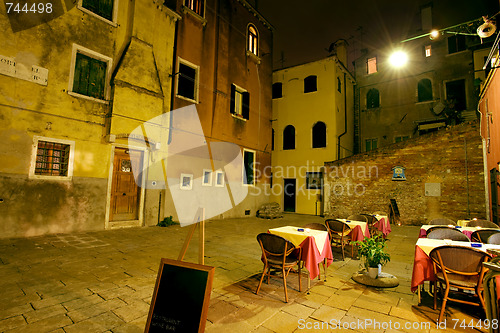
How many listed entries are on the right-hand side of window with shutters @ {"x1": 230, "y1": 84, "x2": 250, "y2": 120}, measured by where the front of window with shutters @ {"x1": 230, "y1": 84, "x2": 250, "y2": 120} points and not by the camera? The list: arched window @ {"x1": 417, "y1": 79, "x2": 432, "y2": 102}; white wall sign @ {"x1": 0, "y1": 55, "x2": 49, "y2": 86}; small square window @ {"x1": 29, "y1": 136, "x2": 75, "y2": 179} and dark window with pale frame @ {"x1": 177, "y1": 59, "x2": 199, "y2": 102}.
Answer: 3

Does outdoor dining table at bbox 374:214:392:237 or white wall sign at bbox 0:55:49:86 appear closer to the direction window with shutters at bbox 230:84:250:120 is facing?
the outdoor dining table

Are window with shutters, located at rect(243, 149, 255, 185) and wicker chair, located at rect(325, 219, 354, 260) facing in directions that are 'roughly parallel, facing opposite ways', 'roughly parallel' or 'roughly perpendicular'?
roughly perpendicular

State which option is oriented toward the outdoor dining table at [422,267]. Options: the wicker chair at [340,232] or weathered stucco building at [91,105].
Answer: the weathered stucco building

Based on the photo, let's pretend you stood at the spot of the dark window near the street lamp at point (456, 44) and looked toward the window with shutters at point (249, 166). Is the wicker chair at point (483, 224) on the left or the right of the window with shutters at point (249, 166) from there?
left
